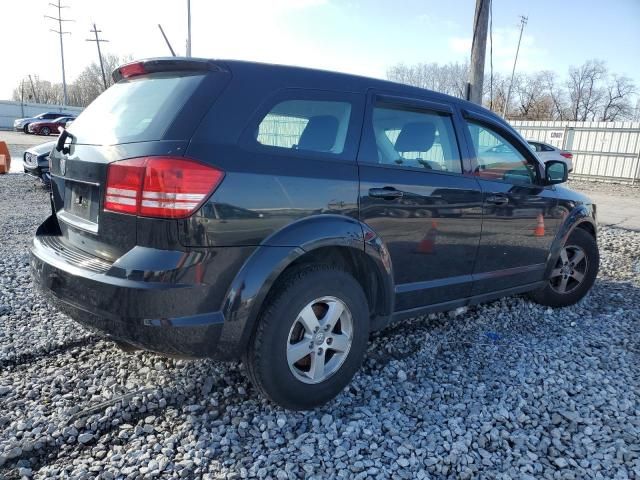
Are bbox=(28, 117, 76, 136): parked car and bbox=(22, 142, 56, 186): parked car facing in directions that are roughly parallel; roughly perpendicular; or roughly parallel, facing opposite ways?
roughly parallel

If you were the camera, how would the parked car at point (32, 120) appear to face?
facing the viewer and to the left of the viewer

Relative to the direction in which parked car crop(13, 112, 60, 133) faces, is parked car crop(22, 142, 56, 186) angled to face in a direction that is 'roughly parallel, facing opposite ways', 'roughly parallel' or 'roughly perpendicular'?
roughly parallel

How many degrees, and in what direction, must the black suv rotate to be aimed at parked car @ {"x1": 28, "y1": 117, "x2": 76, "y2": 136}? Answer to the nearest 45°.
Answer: approximately 90° to its left

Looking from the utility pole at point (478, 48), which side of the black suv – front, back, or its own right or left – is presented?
front

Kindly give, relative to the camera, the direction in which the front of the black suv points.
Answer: facing away from the viewer and to the right of the viewer

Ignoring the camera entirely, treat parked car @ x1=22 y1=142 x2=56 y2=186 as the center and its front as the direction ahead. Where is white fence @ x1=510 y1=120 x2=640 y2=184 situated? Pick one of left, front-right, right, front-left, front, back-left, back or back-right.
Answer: back-left

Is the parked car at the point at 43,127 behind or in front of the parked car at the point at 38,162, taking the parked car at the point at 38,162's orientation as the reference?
behind
